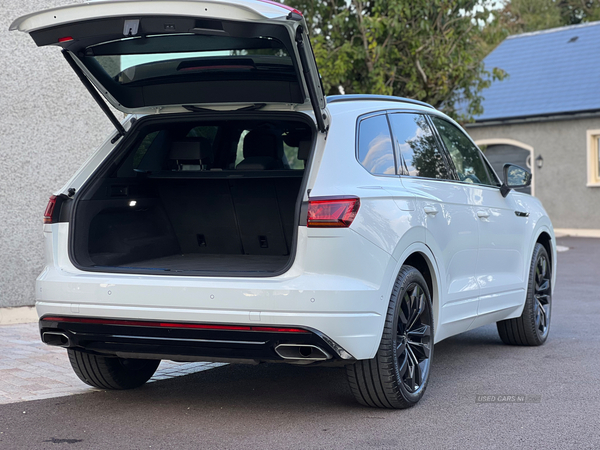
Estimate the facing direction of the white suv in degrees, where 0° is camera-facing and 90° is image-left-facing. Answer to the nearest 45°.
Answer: approximately 225°

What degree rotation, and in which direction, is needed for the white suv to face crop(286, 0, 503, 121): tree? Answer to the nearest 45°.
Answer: approximately 45° to its left
